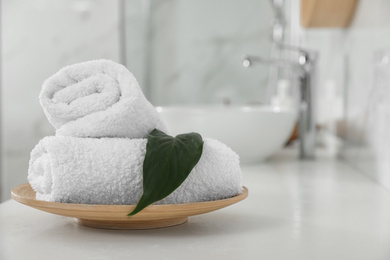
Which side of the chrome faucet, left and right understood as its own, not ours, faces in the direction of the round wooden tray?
left

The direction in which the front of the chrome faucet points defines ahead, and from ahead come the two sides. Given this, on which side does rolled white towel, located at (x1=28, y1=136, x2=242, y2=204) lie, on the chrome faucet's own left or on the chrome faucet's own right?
on the chrome faucet's own left

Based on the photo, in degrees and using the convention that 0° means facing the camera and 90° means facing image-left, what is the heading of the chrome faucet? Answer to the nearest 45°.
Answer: approximately 90°

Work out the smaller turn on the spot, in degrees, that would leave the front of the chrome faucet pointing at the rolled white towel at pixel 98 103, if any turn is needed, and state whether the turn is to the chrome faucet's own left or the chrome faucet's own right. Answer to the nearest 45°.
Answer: approximately 90° to the chrome faucet's own left
